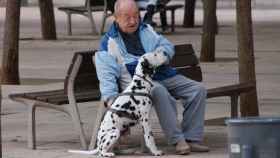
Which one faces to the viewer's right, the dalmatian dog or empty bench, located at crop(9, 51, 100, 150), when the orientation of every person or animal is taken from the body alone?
the dalmatian dog

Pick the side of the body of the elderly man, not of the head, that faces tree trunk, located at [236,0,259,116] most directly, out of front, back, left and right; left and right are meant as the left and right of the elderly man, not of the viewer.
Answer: left

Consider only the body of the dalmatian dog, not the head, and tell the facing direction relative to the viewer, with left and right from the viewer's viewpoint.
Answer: facing to the right of the viewer

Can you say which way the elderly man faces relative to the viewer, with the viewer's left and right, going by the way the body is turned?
facing the viewer and to the right of the viewer

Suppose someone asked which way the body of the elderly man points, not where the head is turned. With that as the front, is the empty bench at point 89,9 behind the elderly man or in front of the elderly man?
behind

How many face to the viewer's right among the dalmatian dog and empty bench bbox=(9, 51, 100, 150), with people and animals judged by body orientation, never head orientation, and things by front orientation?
1
